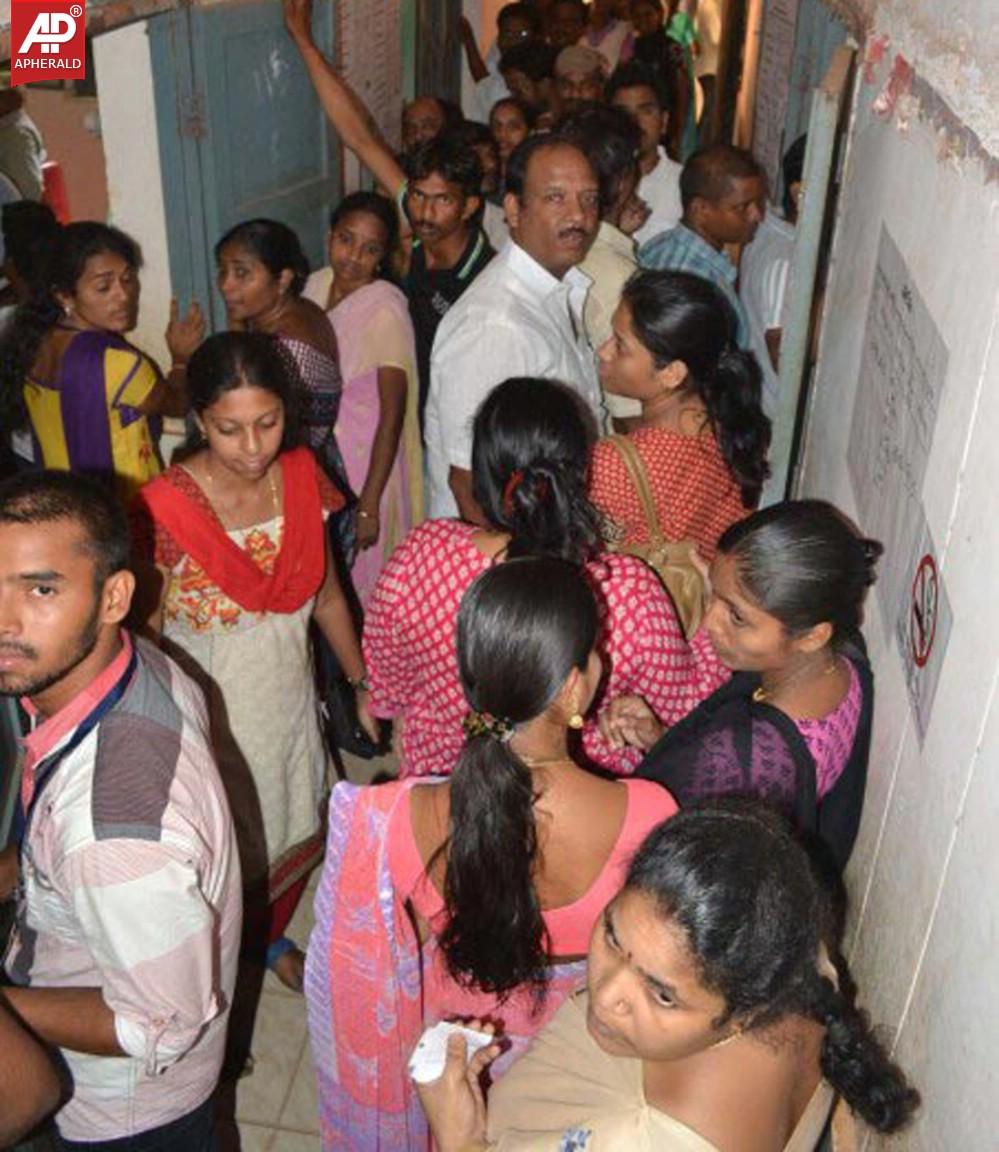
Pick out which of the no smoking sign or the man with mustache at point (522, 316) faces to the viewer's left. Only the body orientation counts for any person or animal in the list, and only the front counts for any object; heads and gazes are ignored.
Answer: the no smoking sign

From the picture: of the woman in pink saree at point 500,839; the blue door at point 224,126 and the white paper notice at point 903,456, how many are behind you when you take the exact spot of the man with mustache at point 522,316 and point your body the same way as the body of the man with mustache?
1

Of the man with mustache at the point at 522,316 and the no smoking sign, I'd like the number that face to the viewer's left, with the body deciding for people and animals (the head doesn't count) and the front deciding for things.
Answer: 1

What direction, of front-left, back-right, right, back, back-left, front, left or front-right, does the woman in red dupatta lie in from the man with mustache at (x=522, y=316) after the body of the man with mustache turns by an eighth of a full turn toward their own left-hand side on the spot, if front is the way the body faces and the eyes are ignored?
back-right

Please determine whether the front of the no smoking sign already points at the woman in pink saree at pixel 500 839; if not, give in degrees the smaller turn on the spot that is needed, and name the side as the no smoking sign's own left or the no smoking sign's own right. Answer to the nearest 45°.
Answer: approximately 45° to the no smoking sign's own left

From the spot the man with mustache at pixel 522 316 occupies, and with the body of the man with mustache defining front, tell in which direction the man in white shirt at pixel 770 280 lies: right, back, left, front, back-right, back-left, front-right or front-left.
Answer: left

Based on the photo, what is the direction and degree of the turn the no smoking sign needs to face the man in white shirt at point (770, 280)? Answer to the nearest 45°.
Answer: approximately 90° to its right

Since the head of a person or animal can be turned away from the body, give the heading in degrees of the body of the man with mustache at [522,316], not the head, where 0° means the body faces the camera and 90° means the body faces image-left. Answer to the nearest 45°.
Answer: approximately 315°

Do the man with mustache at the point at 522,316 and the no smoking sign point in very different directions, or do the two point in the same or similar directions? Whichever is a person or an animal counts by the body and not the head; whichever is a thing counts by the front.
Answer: very different directions

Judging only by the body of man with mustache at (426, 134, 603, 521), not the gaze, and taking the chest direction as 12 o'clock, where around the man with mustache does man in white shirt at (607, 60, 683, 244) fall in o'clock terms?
The man in white shirt is roughly at 8 o'clock from the man with mustache.

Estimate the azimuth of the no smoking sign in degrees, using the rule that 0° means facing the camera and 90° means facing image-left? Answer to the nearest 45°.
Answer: approximately 90°
